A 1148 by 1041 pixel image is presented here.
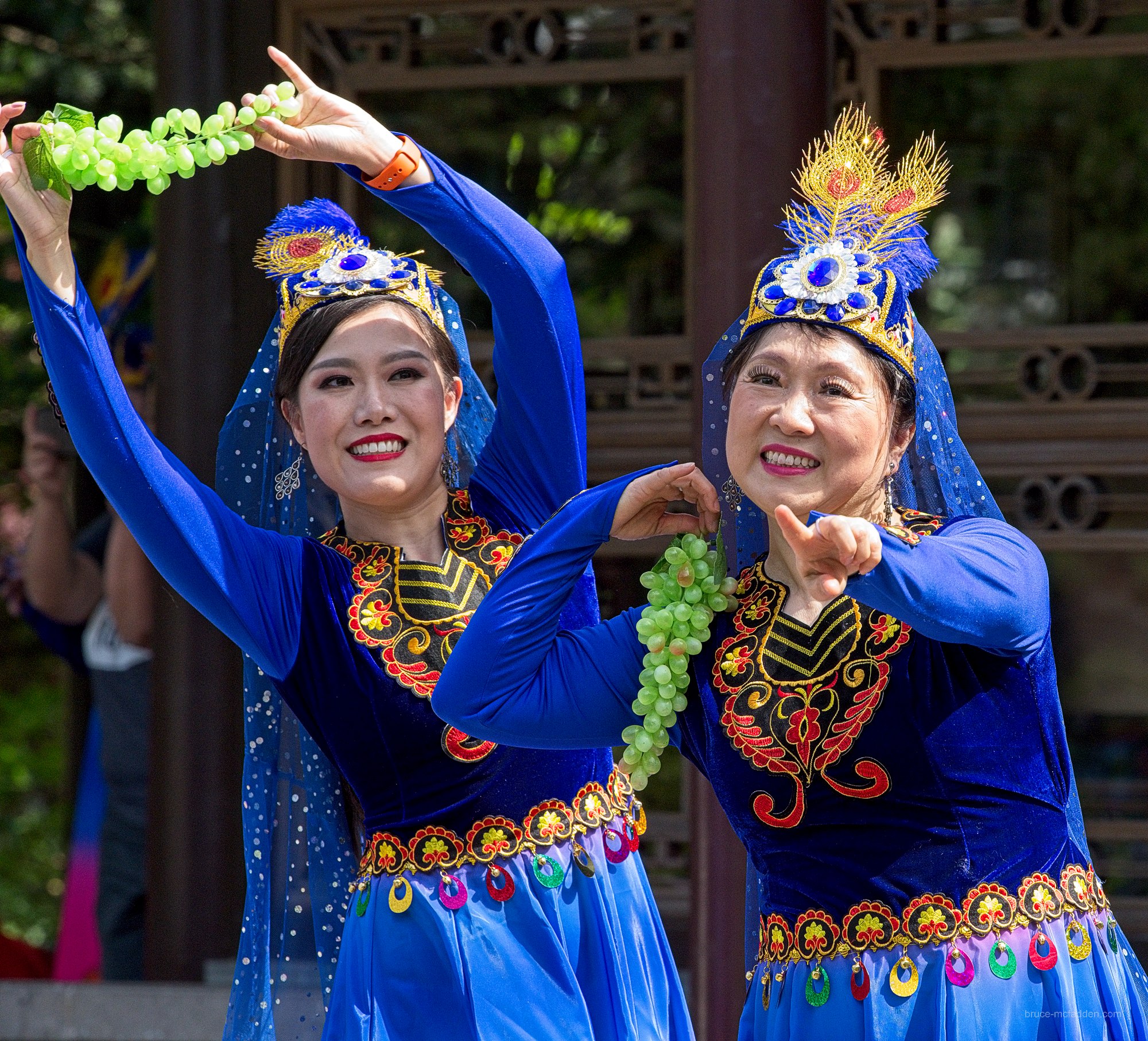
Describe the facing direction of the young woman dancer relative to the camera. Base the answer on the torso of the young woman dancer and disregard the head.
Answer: toward the camera

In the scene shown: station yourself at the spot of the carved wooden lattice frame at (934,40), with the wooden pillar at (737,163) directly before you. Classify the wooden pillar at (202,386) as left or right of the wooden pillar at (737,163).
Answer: right

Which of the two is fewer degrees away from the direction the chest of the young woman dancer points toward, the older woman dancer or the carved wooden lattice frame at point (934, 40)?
the older woman dancer

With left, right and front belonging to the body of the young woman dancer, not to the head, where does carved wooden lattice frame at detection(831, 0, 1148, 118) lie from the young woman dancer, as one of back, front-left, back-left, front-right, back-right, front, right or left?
back-left

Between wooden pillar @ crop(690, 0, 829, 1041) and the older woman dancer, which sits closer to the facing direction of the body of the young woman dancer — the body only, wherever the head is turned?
the older woman dancer

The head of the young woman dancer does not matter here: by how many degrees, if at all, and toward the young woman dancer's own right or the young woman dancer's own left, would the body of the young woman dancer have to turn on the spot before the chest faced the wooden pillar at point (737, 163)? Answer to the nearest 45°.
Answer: approximately 135° to the young woman dancer's own left

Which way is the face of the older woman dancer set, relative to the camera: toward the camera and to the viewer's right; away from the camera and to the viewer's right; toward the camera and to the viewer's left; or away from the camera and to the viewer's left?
toward the camera and to the viewer's left

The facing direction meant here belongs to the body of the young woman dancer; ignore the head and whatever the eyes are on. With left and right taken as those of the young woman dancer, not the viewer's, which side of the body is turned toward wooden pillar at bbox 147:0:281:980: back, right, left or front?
back
